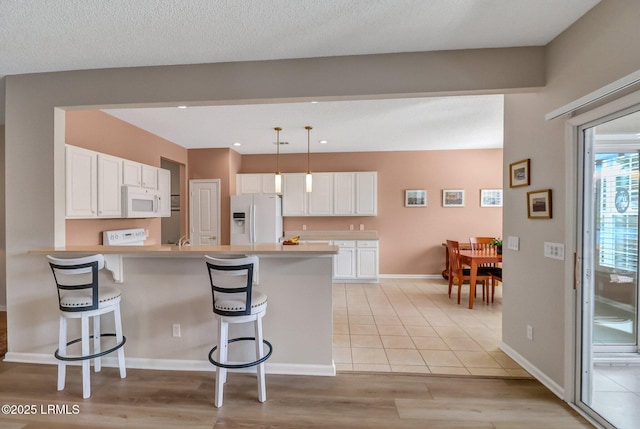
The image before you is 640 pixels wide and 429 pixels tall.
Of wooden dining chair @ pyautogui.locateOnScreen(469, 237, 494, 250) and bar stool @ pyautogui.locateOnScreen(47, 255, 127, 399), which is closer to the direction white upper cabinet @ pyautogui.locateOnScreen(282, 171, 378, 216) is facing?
the bar stool

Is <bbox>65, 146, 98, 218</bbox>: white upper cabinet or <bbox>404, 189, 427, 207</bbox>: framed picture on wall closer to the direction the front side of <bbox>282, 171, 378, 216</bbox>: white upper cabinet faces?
the white upper cabinet

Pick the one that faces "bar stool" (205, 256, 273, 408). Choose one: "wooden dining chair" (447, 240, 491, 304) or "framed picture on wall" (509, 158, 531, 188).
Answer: the framed picture on wall

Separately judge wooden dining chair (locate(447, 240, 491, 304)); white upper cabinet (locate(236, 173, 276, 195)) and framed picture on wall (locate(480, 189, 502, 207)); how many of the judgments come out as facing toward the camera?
2

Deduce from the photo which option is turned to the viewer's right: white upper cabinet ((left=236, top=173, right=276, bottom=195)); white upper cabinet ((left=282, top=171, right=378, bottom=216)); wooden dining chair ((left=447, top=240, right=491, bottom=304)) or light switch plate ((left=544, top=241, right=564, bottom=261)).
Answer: the wooden dining chair

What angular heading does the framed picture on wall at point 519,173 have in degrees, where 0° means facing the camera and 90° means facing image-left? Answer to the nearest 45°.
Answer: approximately 45°

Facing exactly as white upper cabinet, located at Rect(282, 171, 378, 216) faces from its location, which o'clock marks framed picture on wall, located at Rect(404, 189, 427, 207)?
The framed picture on wall is roughly at 9 o'clock from the white upper cabinet.

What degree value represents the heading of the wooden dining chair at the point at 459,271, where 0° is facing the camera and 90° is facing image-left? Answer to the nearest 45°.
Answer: approximately 270°

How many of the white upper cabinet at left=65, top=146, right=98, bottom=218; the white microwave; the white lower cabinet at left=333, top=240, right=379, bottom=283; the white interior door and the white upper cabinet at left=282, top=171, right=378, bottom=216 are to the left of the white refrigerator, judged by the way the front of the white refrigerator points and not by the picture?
2
